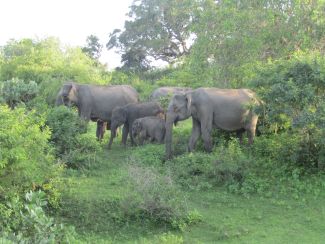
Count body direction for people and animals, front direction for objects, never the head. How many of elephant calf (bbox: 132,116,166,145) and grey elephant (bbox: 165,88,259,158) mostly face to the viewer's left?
2

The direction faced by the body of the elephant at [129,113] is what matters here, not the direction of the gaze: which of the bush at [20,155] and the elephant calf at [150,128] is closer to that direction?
the bush

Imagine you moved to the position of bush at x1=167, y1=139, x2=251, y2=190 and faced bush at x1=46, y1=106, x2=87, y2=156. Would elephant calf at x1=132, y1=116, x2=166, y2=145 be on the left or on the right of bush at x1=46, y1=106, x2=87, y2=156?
right

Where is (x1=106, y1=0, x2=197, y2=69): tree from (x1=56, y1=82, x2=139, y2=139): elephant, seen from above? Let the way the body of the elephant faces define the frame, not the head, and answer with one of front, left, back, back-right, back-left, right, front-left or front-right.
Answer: right

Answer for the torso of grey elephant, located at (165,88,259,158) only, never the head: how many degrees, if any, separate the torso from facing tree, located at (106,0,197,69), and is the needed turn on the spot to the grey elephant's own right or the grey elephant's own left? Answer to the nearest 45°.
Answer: approximately 90° to the grey elephant's own right

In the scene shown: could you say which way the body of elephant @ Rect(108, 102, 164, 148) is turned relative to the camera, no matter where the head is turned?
to the viewer's left

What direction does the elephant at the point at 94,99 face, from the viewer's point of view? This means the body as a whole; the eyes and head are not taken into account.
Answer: to the viewer's left

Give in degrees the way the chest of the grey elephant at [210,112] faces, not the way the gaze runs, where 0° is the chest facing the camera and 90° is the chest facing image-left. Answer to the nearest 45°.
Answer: approximately 90°

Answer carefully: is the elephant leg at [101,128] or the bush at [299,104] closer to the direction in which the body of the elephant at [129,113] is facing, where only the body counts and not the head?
the elephant leg

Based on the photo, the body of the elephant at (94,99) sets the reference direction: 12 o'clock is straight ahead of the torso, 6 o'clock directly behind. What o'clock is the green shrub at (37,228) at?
The green shrub is roughly at 9 o'clock from the elephant.
